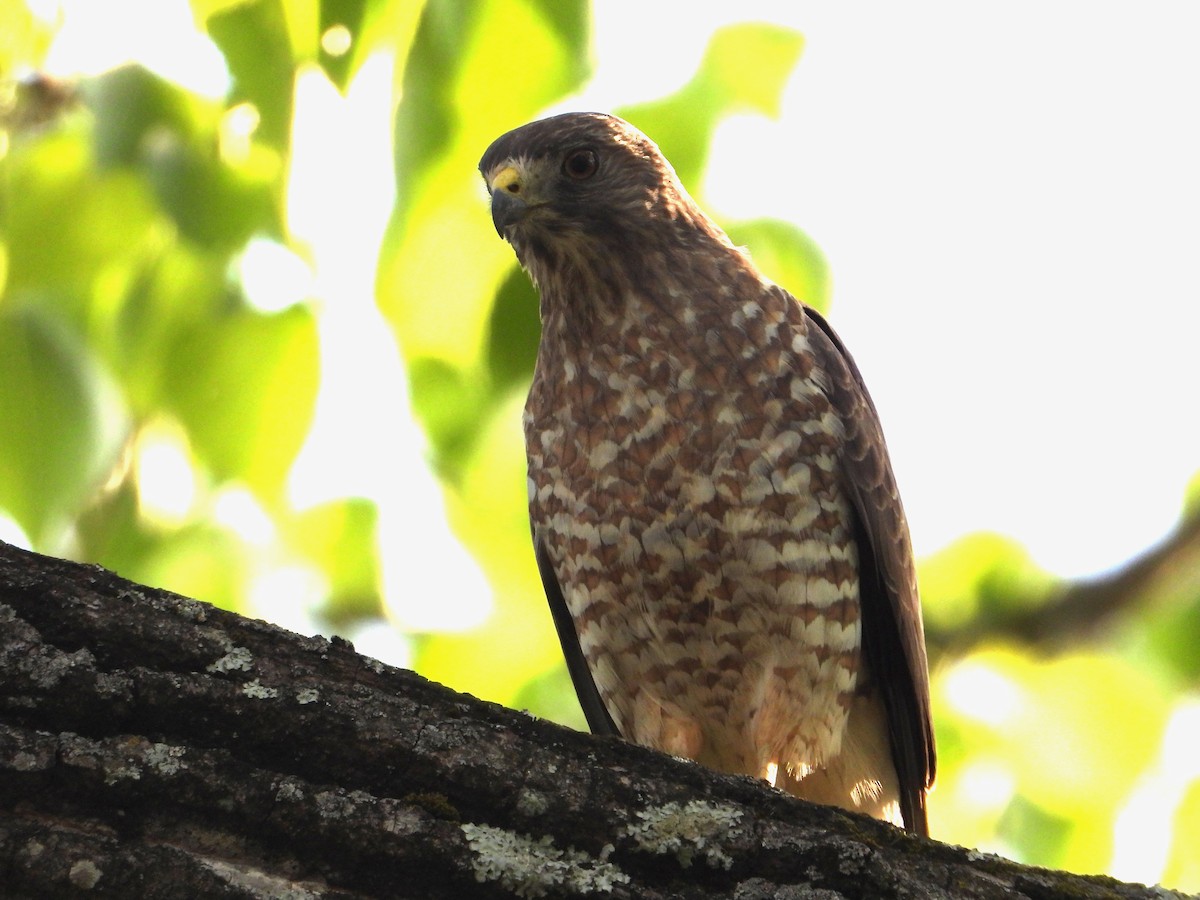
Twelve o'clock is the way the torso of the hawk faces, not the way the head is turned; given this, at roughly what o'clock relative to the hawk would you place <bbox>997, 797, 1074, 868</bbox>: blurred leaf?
The blurred leaf is roughly at 6 o'clock from the hawk.

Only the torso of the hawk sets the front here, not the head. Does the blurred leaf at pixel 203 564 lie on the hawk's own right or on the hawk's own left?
on the hawk's own right

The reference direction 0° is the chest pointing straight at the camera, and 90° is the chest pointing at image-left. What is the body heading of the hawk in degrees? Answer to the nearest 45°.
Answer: approximately 45°

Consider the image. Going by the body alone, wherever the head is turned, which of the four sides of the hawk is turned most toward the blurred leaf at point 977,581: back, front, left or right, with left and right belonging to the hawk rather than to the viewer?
back

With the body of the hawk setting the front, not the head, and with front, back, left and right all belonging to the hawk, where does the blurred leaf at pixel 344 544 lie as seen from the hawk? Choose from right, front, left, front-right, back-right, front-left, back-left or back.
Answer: right
